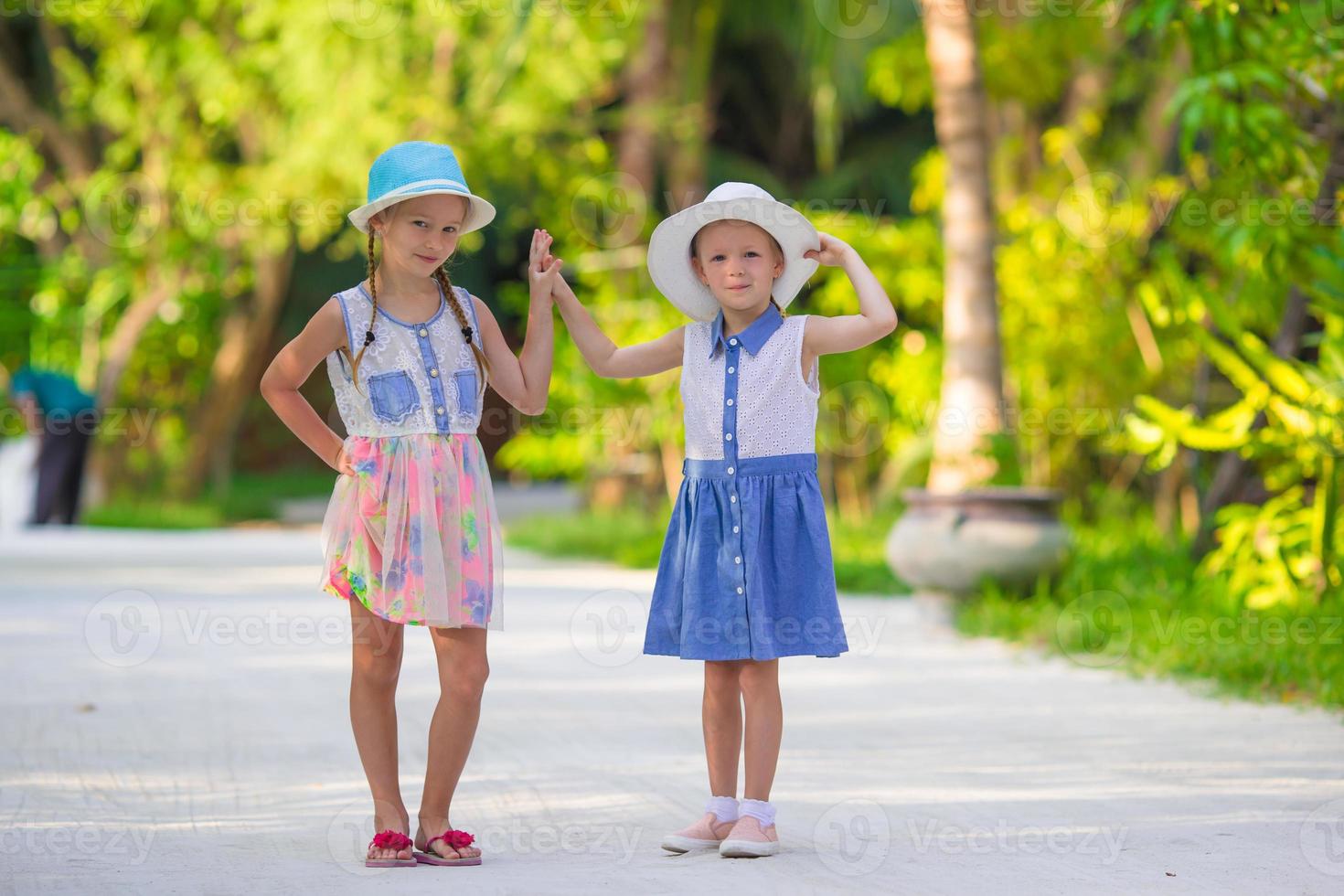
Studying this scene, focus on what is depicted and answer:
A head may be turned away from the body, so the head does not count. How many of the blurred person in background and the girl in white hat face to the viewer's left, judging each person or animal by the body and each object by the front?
1

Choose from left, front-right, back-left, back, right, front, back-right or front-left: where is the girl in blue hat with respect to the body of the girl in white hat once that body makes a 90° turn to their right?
front

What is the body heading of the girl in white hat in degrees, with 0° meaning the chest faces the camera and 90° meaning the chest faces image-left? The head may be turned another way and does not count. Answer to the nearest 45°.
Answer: approximately 0°

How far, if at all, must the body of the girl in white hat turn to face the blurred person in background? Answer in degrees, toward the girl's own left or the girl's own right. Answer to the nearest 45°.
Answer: approximately 135° to the girl's own right

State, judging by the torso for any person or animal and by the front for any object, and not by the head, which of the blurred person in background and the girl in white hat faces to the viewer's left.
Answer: the blurred person in background

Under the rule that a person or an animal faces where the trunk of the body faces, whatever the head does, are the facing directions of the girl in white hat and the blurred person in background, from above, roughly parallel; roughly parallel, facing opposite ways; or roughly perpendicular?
roughly perpendicular

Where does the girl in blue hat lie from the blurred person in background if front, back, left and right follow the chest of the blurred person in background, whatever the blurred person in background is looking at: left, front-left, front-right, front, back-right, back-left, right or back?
left

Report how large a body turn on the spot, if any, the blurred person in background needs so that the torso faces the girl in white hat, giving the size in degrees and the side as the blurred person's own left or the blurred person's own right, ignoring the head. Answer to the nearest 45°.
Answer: approximately 90° to the blurred person's own left

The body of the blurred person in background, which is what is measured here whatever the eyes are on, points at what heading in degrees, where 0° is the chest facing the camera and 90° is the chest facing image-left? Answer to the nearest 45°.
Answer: approximately 90°
